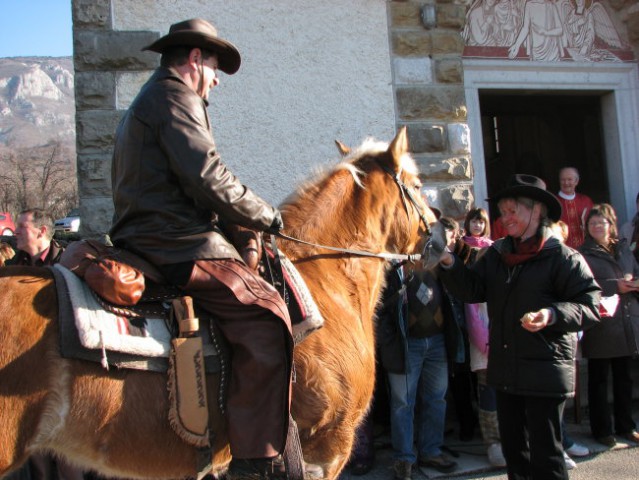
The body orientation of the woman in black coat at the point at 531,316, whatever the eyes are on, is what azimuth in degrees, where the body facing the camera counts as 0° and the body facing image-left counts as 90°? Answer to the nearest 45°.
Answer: approximately 45°

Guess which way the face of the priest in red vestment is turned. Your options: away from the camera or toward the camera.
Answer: toward the camera

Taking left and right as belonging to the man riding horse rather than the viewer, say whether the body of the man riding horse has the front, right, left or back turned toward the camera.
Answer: right

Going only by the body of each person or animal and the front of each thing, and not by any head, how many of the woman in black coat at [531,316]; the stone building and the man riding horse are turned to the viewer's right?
1

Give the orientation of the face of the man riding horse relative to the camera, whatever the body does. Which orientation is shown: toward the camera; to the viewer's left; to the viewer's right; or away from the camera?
to the viewer's right

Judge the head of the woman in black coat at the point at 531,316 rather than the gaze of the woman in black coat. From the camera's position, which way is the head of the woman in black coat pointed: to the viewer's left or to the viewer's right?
to the viewer's left

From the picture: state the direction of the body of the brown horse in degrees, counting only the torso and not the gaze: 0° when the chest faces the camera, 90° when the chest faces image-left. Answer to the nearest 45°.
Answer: approximately 270°

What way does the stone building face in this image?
toward the camera

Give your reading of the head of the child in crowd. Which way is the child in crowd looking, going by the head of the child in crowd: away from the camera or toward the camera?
toward the camera

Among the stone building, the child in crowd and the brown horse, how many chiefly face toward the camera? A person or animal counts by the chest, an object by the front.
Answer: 2

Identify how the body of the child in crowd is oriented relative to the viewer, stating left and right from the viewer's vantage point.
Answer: facing the viewer

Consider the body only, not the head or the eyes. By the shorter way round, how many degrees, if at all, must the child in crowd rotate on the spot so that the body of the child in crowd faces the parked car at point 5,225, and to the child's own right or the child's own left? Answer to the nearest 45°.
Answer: approximately 135° to the child's own right

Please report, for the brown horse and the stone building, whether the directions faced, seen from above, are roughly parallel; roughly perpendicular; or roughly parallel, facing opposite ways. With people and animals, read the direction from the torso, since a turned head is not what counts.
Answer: roughly perpendicular

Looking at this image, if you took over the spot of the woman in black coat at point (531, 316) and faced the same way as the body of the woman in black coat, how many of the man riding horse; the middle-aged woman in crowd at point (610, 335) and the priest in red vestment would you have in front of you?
1

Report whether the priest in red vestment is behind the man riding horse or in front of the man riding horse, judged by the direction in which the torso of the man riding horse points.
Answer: in front

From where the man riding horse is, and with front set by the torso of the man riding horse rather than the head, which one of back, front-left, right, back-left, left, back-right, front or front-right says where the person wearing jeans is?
front-left

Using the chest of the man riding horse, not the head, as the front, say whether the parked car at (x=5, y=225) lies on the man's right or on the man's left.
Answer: on the man's left
